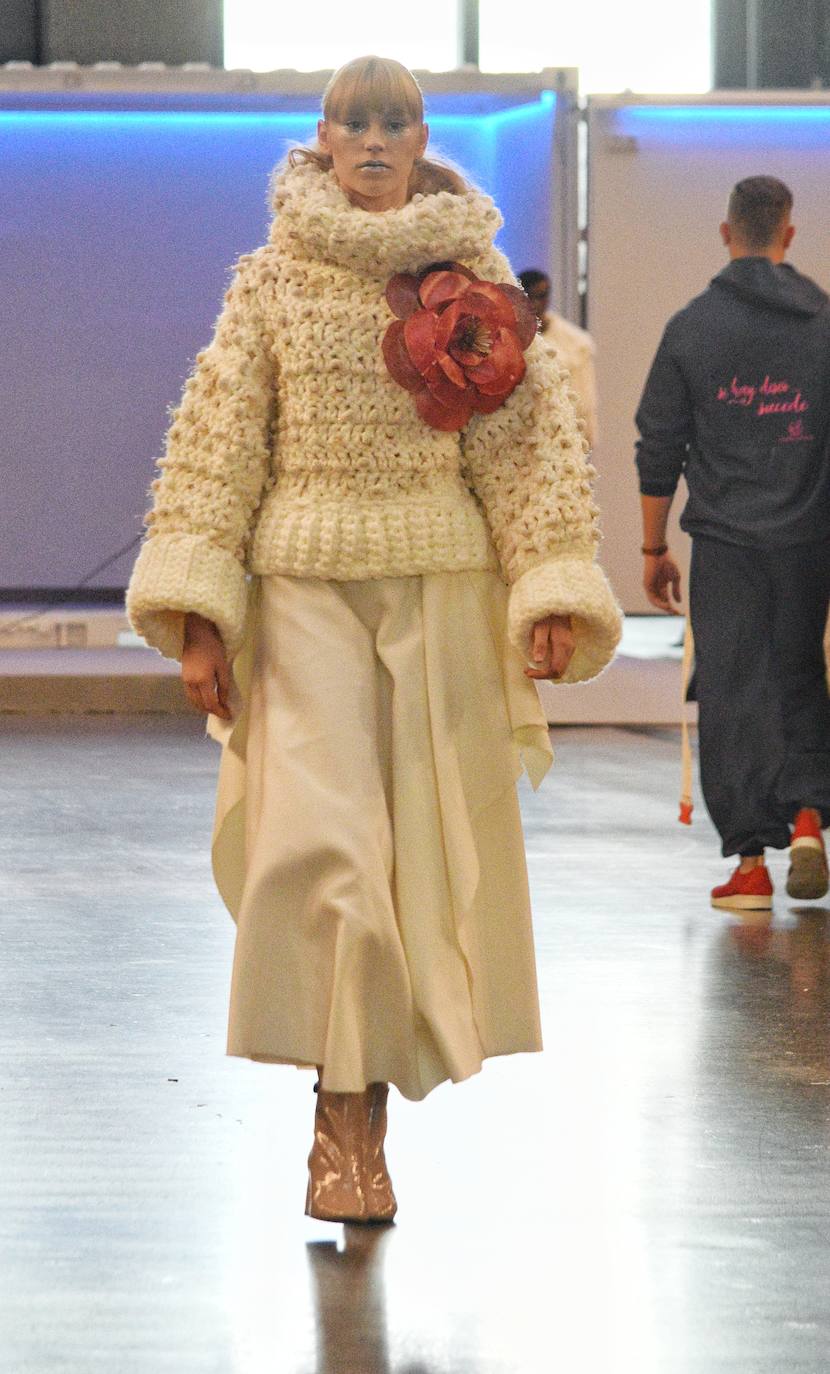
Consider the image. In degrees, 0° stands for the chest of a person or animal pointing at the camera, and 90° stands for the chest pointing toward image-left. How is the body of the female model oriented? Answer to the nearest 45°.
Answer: approximately 0°

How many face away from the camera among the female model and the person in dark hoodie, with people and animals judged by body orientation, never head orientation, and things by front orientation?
1

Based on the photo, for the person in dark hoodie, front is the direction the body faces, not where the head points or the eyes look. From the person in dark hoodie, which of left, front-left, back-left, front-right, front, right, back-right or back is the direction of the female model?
back

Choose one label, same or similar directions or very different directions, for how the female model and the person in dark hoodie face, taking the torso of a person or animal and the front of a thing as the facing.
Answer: very different directions

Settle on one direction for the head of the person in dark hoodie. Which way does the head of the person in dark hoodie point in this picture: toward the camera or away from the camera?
away from the camera

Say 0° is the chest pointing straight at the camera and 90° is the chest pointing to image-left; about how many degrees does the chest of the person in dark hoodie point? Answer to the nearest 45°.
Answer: approximately 180°

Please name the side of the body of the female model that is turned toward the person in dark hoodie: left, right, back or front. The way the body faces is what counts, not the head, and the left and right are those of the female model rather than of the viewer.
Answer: back
